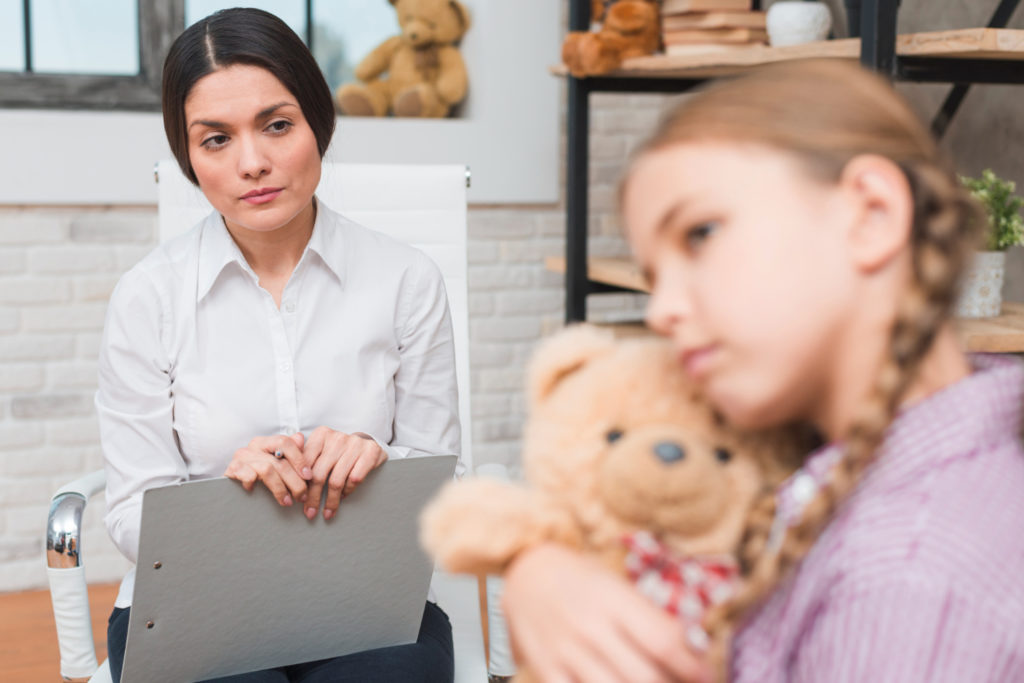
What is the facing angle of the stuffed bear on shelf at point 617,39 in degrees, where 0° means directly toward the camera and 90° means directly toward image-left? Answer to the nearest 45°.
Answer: approximately 45°

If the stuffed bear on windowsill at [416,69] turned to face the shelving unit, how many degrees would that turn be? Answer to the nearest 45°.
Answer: approximately 90° to its left

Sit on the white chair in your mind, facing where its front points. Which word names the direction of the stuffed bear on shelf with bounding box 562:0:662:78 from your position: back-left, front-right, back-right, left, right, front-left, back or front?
back-left

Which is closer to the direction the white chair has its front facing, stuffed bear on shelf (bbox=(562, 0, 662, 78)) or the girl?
the girl

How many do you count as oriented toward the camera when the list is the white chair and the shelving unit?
2

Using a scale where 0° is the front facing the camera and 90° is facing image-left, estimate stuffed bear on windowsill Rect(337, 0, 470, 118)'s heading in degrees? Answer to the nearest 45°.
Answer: approximately 45°
